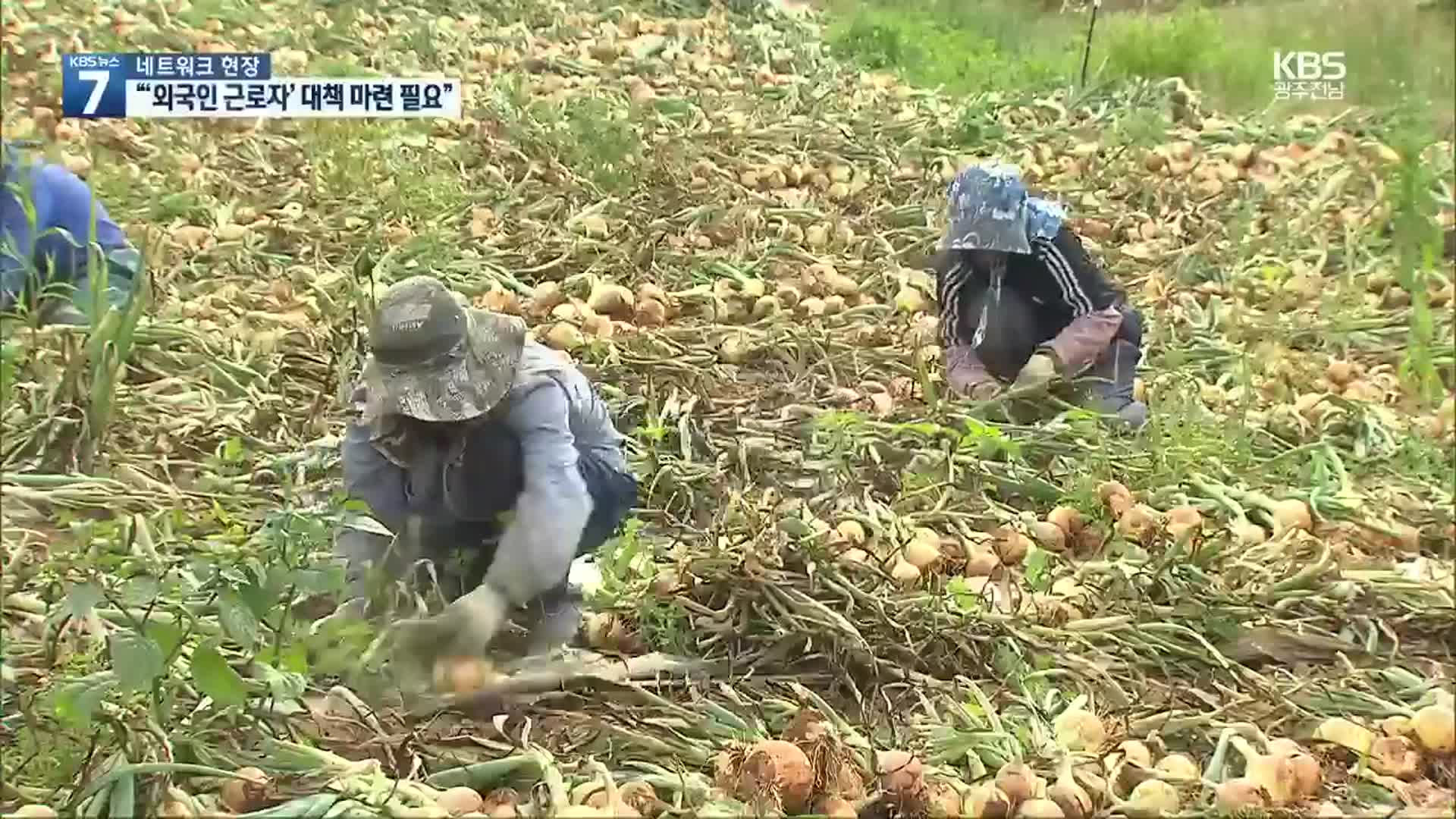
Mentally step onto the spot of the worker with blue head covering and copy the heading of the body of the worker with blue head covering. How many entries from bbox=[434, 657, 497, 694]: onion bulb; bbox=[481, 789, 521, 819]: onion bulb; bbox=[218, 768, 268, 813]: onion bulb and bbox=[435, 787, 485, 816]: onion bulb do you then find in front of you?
4

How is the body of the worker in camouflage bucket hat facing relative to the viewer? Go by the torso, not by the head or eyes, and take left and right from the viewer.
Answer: facing the viewer and to the left of the viewer

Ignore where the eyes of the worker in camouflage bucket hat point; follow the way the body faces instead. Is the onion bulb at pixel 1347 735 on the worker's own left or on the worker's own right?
on the worker's own left

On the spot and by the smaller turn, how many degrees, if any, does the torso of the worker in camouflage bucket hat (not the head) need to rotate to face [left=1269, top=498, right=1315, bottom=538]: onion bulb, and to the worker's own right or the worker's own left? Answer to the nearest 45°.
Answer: approximately 135° to the worker's own left

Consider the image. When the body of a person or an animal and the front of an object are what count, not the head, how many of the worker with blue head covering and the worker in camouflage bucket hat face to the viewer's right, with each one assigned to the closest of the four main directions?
0
